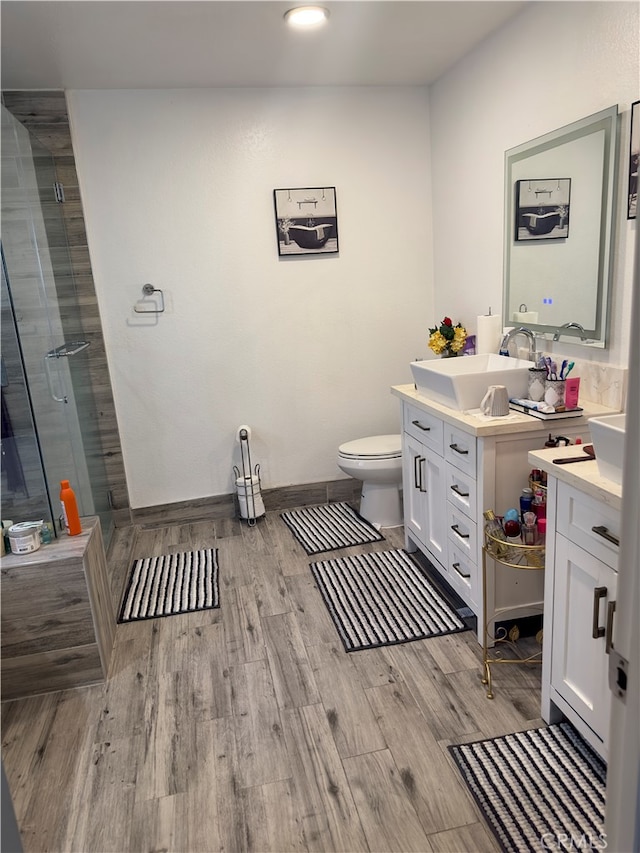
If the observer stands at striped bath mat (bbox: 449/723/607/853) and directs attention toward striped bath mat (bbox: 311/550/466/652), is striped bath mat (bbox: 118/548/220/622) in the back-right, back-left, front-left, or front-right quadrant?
front-left

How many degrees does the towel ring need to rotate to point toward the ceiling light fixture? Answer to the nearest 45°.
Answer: approximately 45° to its left

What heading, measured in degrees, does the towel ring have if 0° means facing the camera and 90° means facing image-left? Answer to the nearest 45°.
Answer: approximately 0°

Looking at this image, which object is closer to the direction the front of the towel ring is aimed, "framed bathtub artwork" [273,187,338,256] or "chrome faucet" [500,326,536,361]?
the chrome faucet

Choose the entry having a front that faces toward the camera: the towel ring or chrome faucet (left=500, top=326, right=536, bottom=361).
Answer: the towel ring

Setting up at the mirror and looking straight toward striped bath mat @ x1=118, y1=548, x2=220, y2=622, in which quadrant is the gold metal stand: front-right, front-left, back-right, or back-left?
front-left

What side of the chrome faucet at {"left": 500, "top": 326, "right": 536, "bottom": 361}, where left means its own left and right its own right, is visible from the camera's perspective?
left

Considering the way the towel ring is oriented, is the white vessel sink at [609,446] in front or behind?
in front

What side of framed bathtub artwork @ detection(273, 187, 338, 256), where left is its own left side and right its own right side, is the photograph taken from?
front

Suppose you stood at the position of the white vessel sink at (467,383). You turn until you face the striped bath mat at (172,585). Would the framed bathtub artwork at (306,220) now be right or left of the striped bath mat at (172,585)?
right

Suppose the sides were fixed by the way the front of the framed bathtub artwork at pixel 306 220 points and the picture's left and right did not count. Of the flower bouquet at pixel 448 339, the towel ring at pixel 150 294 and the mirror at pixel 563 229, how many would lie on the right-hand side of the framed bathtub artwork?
1

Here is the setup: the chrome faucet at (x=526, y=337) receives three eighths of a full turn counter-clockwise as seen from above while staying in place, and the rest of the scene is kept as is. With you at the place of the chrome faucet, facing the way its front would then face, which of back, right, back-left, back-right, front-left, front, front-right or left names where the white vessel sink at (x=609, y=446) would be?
front-right
